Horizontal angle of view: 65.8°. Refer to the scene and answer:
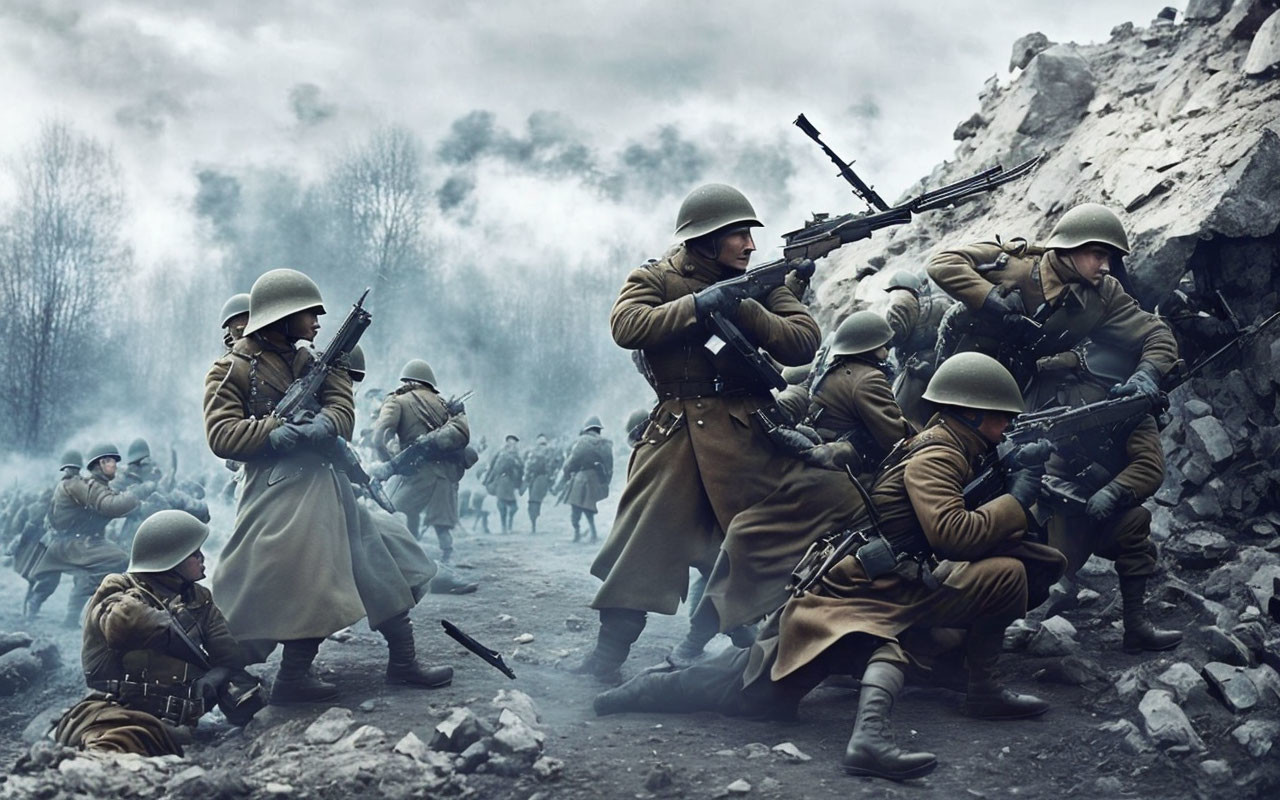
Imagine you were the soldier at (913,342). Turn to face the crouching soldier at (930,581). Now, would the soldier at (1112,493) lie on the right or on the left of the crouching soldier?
left

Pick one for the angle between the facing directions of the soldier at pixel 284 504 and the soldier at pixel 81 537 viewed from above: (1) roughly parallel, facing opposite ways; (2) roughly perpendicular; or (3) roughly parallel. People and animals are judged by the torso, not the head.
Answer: roughly parallel

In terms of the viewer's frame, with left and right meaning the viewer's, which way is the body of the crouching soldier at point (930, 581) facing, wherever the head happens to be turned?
facing to the right of the viewer

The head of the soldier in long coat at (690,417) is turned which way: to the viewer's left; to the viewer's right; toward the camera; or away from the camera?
to the viewer's right

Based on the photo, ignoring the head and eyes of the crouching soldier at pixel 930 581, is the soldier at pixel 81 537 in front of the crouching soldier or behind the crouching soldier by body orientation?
behind

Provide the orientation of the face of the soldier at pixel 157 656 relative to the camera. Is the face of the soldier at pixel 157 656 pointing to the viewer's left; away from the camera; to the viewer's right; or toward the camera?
to the viewer's right

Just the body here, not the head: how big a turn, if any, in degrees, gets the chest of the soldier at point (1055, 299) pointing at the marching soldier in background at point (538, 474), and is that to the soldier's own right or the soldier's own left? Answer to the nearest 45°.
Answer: approximately 180°

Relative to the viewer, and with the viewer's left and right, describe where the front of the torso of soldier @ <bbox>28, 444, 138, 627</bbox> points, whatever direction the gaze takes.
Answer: facing to the right of the viewer

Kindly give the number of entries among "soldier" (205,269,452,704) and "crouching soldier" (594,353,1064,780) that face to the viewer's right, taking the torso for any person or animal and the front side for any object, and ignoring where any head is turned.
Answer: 2

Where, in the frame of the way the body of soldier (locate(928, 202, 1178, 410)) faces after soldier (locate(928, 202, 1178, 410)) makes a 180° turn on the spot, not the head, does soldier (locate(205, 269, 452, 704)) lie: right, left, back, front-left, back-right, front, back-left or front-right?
left

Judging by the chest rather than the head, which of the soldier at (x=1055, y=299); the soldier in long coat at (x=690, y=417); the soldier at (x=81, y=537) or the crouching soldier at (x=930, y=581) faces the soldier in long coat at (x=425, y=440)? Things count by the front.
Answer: the soldier at (x=81, y=537)

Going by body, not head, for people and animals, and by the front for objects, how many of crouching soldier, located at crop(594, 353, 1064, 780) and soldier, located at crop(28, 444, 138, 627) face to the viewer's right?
2

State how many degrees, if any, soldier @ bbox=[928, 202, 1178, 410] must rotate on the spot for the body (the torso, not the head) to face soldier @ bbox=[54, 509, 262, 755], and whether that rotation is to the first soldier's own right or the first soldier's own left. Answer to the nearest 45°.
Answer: approximately 90° to the first soldier's own right

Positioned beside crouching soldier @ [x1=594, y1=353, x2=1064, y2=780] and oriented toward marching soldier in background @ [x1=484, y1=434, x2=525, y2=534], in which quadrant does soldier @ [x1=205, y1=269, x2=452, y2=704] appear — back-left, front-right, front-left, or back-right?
front-left

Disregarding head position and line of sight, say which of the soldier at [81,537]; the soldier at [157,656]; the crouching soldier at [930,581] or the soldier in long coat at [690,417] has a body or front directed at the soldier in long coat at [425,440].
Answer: the soldier at [81,537]

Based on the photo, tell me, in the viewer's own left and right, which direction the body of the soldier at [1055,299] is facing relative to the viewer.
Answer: facing the viewer and to the right of the viewer

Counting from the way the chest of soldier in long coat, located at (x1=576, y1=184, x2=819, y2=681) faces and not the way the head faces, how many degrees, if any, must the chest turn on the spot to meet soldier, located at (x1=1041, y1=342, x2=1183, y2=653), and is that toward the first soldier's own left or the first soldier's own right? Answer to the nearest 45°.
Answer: approximately 45° to the first soldier's own left

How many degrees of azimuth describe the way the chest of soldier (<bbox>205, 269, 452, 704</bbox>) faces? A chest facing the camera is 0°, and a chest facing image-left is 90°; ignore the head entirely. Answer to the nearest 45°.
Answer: approximately 270°
